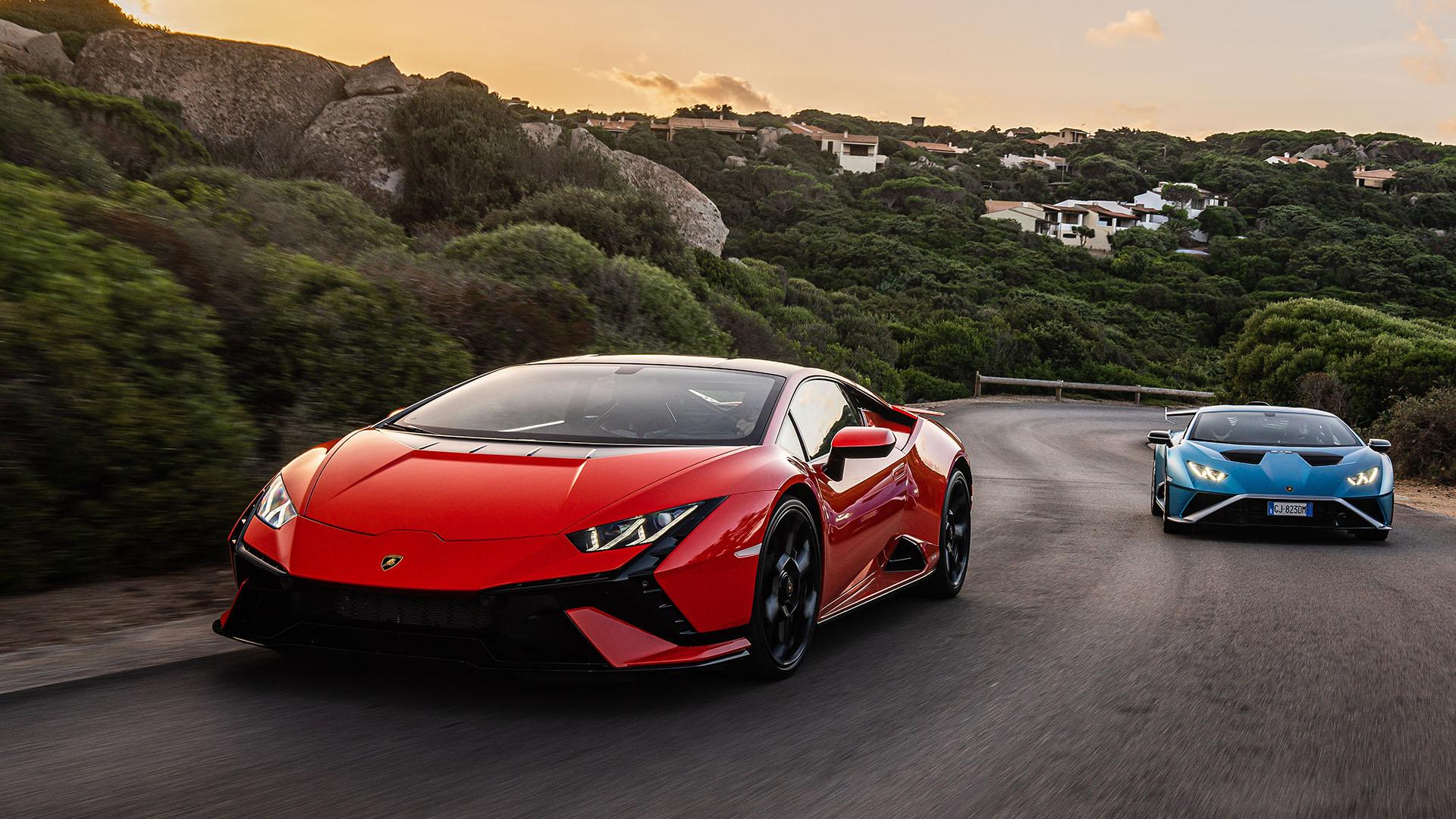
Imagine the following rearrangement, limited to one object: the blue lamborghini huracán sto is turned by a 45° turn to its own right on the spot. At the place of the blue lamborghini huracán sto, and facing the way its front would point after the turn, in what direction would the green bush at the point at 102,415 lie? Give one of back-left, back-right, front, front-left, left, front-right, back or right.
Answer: front

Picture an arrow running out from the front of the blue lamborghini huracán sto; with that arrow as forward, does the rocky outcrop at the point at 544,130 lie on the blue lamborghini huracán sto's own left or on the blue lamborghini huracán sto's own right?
on the blue lamborghini huracán sto's own right

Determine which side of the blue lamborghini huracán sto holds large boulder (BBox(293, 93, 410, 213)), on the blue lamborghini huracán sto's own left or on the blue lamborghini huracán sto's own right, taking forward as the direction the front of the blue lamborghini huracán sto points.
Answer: on the blue lamborghini huracán sto's own right

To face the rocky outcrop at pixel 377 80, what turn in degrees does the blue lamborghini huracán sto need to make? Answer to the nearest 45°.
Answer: approximately 135° to its right

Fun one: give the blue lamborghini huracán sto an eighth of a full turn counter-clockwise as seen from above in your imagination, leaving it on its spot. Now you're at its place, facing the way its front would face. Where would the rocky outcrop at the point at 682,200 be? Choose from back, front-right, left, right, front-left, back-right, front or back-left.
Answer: back

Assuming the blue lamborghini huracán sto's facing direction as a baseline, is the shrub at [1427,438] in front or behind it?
behind

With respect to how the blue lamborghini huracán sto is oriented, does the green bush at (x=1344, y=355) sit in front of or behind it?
behind

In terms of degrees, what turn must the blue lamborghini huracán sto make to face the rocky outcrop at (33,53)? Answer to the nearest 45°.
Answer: approximately 90° to its right

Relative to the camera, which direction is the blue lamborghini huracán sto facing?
toward the camera

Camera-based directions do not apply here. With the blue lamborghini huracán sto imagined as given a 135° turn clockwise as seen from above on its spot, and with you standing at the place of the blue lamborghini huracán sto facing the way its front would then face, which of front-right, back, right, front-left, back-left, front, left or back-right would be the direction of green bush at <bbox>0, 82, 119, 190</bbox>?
front-left
